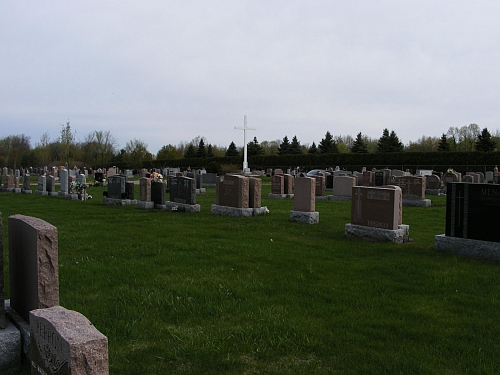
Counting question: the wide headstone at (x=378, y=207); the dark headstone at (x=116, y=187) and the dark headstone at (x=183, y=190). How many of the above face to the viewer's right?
0

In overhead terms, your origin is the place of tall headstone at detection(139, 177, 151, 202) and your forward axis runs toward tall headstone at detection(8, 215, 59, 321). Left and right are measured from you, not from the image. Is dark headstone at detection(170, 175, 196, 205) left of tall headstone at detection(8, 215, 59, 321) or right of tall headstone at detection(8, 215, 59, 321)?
left

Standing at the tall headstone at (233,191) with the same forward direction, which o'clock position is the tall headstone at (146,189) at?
the tall headstone at (146,189) is roughly at 3 o'clock from the tall headstone at (233,191).

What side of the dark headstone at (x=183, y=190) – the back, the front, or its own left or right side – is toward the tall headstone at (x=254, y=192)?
left

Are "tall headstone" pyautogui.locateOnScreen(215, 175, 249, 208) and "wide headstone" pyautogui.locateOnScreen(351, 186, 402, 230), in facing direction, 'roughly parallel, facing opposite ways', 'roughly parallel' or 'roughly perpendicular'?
roughly parallel

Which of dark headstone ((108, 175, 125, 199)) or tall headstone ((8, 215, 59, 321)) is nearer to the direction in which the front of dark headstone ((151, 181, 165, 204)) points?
the tall headstone

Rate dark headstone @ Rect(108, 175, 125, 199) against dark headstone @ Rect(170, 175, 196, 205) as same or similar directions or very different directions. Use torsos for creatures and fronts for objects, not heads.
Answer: same or similar directions

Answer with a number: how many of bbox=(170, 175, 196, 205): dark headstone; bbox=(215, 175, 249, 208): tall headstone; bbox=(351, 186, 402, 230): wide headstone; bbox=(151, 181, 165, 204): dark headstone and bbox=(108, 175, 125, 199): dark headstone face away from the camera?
0

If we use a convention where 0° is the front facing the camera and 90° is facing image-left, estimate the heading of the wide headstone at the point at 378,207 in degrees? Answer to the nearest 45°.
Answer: approximately 45°

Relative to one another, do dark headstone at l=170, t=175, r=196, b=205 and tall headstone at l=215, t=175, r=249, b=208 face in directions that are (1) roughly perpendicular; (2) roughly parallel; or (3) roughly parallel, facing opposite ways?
roughly parallel

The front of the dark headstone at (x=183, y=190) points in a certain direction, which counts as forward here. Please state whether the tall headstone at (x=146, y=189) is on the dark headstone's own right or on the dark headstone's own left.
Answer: on the dark headstone's own right

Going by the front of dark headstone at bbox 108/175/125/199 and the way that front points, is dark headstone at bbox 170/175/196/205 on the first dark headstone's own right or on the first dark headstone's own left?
on the first dark headstone's own left

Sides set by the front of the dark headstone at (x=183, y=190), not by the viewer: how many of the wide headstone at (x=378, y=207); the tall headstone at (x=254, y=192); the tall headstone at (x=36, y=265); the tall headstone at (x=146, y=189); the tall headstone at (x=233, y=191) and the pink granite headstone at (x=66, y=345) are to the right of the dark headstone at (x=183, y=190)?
1

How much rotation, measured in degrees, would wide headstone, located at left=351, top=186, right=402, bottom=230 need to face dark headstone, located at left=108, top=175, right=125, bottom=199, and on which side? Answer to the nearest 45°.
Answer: approximately 90° to its right

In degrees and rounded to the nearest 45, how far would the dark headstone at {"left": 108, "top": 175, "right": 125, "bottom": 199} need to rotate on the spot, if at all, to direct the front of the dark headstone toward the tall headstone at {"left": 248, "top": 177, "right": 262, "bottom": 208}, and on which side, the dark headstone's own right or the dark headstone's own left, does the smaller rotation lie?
approximately 90° to the dark headstone's own left

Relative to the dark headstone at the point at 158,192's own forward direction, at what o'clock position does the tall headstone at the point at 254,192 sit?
The tall headstone is roughly at 9 o'clock from the dark headstone.
